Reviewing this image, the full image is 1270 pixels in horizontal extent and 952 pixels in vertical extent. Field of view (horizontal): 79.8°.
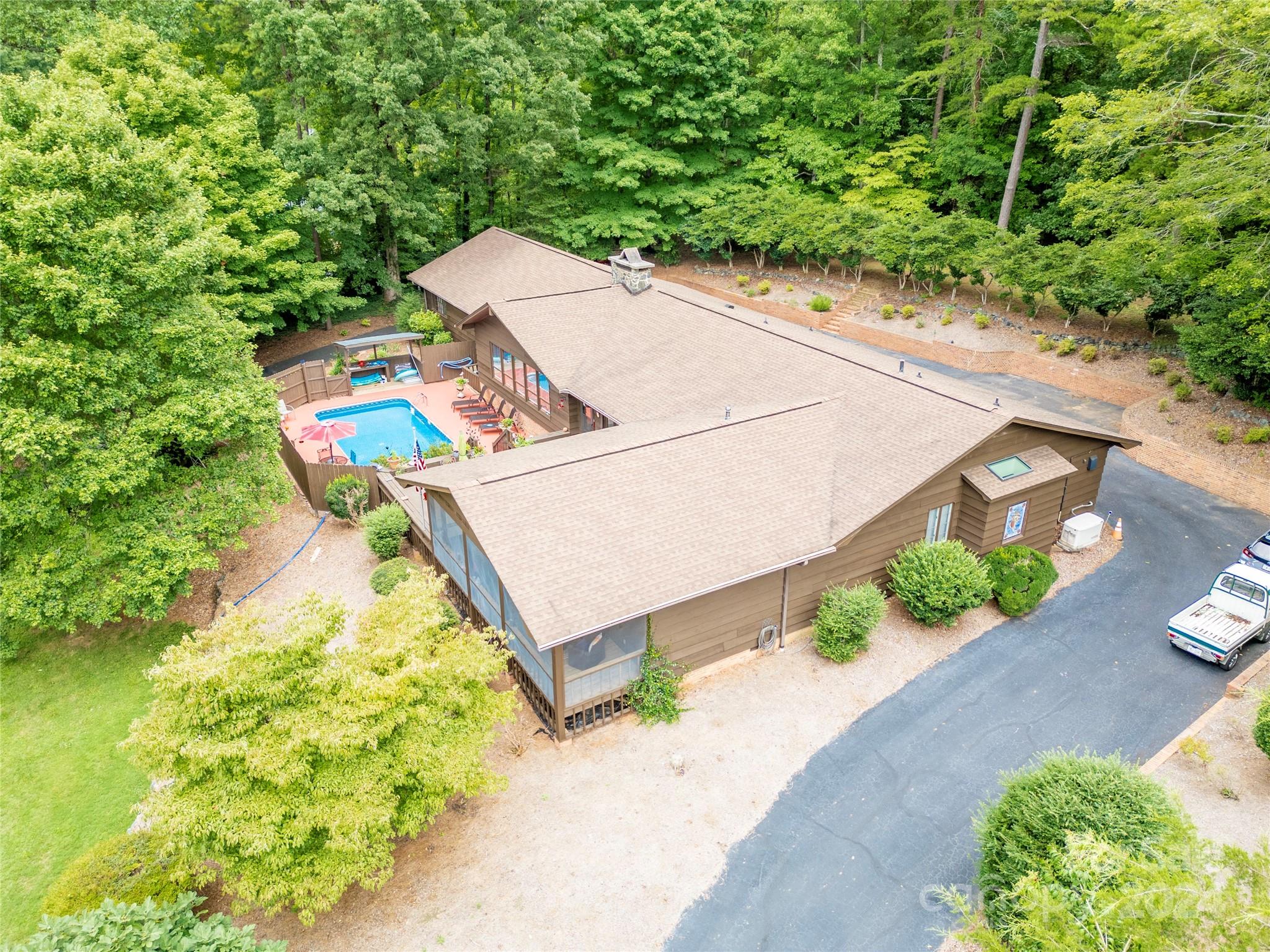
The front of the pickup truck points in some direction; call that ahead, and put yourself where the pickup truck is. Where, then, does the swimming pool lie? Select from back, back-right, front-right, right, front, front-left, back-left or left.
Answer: back-left

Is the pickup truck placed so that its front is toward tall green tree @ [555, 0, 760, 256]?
no

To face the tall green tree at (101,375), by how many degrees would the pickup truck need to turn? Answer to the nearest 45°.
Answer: approximately 180°

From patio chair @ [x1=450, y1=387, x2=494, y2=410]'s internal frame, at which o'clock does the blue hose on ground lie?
The blue hose on ground is roughly at 10 o'clock from the patio chair.

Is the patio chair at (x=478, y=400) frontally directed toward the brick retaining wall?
no

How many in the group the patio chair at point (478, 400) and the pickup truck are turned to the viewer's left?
1

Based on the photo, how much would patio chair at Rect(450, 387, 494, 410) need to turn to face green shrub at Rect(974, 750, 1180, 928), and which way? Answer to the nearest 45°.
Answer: approximately 90° to its left

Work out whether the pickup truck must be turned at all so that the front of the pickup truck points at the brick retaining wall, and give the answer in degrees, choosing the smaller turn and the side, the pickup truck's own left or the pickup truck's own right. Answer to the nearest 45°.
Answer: approximately 90° to the pickup truck's own left

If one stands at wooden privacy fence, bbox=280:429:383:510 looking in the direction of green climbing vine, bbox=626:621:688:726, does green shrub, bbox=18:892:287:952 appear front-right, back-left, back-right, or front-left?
front-right

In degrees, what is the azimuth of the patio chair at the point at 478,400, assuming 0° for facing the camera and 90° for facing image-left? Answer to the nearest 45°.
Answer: approximately 90°

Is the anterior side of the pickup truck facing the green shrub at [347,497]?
no

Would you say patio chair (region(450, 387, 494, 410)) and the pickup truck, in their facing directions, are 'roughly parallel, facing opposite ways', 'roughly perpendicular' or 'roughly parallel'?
roughly parallel, facing opposite ways

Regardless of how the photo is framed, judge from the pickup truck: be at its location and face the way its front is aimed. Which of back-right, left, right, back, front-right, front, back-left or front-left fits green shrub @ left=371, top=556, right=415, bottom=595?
back

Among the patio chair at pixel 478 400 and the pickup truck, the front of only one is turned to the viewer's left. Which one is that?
the patio chair

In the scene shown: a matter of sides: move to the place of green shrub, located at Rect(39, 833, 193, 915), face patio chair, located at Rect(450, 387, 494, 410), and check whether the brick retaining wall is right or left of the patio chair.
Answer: right

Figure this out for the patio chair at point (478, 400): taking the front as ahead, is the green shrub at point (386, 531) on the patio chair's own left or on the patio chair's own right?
on the patio chair's own left

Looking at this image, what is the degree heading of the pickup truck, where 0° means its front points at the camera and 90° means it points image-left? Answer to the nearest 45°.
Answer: approximately 225°
